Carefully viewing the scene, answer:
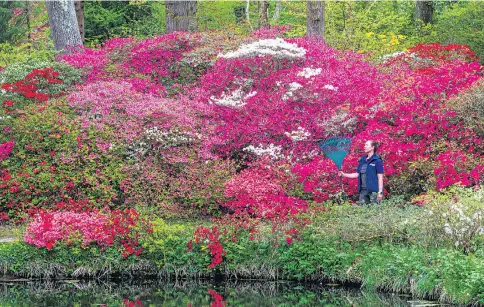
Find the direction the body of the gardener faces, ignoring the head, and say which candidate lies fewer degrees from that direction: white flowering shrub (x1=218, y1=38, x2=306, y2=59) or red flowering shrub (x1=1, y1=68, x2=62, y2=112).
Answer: the red flowering shrub

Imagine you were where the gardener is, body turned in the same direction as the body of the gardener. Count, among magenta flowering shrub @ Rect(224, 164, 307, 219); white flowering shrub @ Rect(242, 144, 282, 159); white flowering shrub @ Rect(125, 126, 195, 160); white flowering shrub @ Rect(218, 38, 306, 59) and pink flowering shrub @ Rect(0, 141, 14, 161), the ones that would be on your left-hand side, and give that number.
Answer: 0

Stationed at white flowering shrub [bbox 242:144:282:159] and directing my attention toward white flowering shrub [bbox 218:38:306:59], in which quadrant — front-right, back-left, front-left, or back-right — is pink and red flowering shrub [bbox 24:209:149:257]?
back-left

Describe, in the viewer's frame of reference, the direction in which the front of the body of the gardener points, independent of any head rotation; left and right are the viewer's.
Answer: facing the viewer and to the left of the viewer

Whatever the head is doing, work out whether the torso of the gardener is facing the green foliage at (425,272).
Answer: no

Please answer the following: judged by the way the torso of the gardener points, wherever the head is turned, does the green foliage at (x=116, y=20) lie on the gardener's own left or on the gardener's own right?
on the gardener's own right

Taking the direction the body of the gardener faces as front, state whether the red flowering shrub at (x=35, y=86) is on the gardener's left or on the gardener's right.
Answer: on the gardener's right

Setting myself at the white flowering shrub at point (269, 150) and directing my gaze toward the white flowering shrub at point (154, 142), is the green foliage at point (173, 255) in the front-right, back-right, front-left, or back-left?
front-left

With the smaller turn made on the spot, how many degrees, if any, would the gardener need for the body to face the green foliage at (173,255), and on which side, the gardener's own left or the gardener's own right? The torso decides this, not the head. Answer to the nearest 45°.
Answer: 0° — they already face it

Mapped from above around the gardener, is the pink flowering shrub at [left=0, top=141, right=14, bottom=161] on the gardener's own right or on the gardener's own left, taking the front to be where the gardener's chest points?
on the gardener's own right

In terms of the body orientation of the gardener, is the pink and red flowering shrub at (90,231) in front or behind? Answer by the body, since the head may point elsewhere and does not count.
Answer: in front

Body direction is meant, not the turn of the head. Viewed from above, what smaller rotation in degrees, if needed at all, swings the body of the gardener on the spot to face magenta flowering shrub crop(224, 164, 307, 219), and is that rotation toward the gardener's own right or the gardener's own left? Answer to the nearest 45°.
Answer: approximately 45° to the gardener's own right
